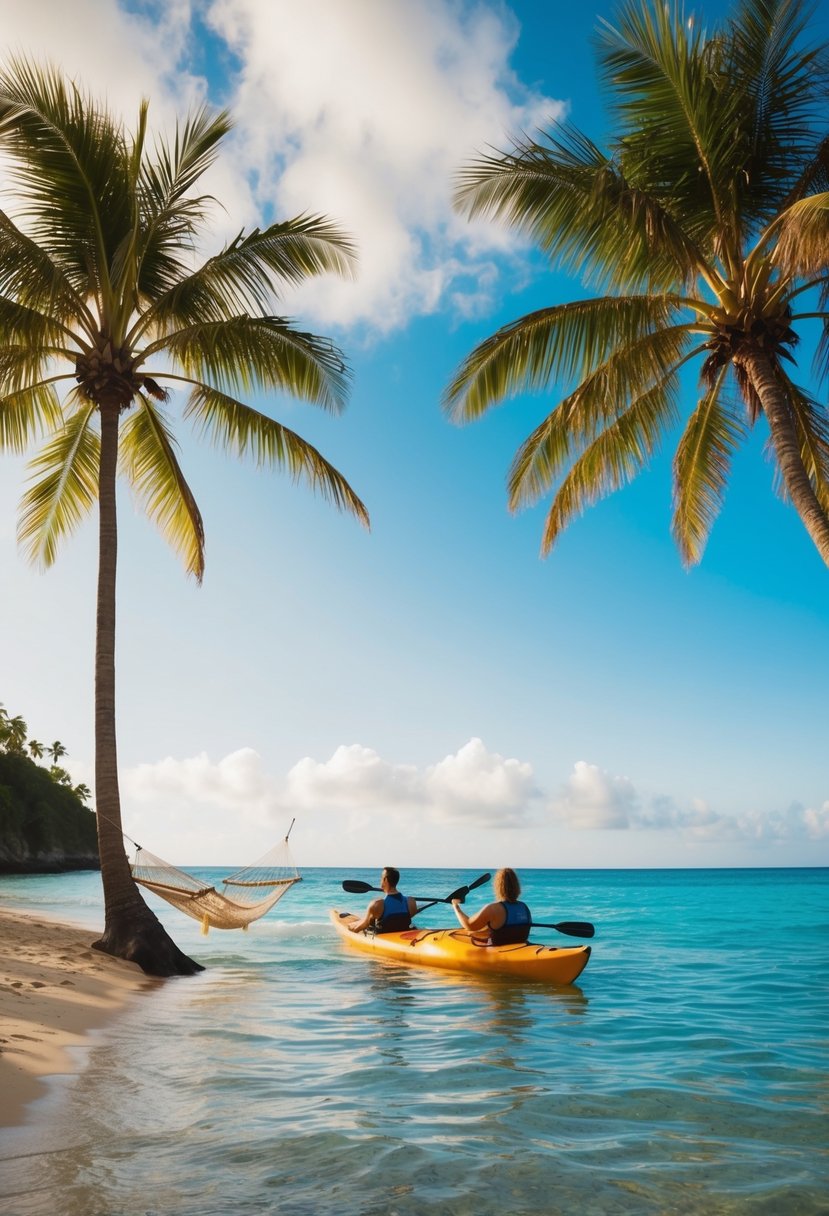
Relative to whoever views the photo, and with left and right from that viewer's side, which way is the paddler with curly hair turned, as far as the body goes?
facing away from the viewer and to the left of the viewer

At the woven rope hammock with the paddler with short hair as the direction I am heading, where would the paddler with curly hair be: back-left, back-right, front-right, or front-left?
front-right

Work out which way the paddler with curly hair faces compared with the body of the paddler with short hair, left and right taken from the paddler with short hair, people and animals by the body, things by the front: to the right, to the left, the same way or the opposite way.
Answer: the same way

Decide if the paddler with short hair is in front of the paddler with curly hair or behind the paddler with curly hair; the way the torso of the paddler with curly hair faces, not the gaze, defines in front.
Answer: in front

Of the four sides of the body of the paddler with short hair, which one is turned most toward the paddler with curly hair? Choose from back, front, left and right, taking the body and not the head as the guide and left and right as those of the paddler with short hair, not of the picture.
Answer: back

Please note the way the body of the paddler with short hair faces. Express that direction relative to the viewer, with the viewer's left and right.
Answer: facing away from the viewer and to the left of the viewer

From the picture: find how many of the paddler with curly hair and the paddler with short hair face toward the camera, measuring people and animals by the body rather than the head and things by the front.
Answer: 0
